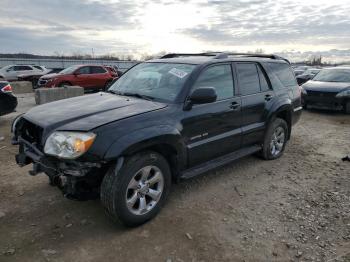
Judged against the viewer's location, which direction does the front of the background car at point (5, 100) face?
facing away from the viewer and to the left of the viewer

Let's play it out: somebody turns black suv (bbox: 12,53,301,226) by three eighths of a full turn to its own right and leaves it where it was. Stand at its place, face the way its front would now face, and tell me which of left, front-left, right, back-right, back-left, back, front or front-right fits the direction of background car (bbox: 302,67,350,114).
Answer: front-right

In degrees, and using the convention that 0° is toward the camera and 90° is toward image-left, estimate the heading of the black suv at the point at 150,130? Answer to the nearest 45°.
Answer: approximately 45°

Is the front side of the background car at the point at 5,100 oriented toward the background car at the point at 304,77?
no

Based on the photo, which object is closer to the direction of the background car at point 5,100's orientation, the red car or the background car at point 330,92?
the red car

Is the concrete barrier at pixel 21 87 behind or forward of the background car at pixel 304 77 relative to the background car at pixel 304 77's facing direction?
forward

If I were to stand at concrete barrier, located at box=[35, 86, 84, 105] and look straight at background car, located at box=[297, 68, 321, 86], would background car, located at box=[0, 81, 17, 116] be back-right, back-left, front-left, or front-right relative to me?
back-right

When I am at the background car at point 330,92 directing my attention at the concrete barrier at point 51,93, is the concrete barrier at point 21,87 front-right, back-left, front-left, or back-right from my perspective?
front-right

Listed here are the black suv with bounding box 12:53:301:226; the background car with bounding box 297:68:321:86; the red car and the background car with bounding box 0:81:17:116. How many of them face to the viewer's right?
0

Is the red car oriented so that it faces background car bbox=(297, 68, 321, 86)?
no

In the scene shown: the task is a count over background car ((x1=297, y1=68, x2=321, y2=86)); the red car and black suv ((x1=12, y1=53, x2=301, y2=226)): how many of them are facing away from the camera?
0

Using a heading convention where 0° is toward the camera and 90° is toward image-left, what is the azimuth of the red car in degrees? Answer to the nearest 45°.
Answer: approximately 45°

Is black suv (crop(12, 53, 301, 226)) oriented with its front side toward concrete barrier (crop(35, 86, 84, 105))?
no

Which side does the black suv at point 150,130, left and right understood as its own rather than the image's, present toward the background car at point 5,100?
right

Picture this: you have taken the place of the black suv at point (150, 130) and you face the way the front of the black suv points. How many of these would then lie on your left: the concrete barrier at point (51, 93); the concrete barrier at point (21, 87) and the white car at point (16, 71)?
0

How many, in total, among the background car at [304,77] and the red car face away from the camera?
0
